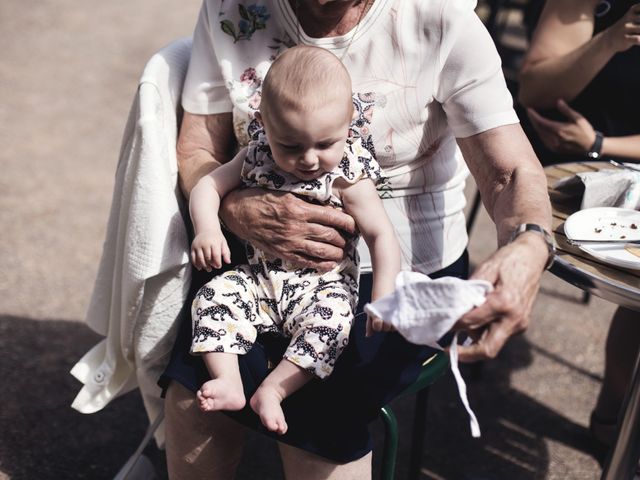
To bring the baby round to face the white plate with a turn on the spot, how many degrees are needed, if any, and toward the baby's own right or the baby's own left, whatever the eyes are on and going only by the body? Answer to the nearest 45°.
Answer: approximately 90° to the baby's own left

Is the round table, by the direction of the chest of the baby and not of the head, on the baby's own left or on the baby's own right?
on the baby's own left

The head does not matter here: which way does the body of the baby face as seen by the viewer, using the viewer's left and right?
facing the viewer
